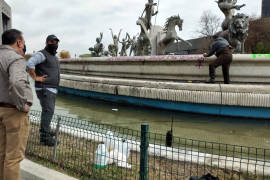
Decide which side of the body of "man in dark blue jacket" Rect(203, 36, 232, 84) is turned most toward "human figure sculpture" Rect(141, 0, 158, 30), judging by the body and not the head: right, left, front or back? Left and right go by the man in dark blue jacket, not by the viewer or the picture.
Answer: front

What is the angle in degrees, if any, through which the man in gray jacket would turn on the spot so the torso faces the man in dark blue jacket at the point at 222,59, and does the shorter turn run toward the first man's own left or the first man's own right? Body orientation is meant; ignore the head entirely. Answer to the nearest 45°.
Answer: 0° — they already face them

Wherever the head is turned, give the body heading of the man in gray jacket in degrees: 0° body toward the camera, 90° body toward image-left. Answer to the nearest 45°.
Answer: approximately 225°

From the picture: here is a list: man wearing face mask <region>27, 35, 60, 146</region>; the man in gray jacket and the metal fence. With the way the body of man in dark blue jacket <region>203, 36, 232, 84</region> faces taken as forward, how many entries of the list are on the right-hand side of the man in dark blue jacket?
0

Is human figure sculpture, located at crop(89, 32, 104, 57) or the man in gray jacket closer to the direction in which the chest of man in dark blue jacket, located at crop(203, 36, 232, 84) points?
the human figure sculpture

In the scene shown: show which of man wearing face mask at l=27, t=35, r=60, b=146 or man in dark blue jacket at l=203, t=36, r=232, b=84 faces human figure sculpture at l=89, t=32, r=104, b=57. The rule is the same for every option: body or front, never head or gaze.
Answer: the man in dark blue jacket

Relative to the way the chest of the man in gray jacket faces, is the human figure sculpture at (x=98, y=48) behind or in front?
in front

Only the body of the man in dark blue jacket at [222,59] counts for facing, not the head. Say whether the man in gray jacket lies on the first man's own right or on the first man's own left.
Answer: on the first man's own left

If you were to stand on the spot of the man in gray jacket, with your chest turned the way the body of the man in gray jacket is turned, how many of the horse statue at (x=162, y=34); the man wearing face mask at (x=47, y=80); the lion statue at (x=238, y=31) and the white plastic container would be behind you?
0
